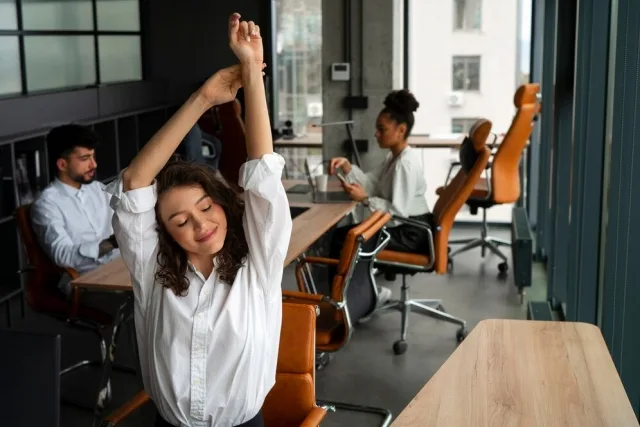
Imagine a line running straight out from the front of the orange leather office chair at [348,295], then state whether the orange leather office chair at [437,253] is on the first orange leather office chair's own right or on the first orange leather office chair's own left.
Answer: on the first orange leather office chair's own right

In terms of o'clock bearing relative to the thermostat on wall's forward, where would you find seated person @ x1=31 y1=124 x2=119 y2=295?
The seated person is roughly at 1 o'clock from the thermostat on wall.

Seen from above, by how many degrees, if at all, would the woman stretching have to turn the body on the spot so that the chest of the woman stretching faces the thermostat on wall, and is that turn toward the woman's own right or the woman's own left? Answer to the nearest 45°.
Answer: approximately 180°

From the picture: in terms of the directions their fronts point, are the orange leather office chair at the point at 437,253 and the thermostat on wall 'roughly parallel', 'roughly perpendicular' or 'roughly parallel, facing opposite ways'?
roughly perpendicular

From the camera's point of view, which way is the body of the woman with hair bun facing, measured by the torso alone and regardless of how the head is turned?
to the viewer's left

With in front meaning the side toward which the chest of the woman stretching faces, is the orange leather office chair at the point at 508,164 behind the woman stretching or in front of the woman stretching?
behind

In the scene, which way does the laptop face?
to the viewer's right

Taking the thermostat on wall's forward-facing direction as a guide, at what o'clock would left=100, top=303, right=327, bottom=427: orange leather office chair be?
The orange leather office chair is roughly at 12 o'clock from the thermostat on wall.

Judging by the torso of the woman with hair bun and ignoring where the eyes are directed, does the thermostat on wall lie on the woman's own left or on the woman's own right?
on the woman's own right

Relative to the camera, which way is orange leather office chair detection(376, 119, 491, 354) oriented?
to the viewer's left
